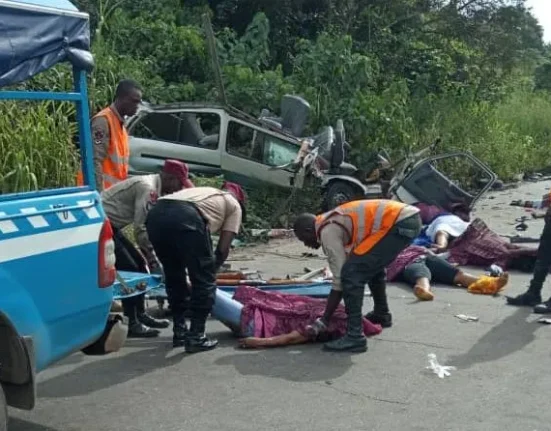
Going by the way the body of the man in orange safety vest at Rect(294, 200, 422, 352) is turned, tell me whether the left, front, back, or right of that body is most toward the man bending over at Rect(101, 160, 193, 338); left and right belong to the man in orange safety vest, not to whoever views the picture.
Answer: front

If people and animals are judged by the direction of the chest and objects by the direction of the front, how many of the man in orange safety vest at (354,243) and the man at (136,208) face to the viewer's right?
1

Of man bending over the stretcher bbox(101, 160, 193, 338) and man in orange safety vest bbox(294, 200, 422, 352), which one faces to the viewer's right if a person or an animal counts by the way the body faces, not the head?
the man bending over the stretcher

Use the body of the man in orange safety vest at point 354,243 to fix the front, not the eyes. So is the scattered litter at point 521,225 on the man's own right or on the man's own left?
on the man's own right

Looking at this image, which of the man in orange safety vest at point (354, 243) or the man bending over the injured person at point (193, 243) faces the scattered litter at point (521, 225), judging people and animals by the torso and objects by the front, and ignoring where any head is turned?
the man bending over the injured person

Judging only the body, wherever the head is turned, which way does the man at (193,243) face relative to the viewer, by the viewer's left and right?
facing away from the viewer and to the right of the viewer

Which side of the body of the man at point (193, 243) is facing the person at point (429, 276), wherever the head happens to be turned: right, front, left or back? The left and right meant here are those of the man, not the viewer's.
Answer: front

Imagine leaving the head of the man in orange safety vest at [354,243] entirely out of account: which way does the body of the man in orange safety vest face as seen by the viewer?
to the viewer's left

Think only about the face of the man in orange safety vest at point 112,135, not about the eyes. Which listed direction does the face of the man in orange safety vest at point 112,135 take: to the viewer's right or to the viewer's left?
to the viewer's right

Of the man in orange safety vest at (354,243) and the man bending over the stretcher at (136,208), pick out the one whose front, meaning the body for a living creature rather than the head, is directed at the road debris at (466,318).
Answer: the man bending over the stretcher

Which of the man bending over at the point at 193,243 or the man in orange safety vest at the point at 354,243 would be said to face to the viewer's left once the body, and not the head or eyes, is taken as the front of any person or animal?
the man in orange safety vest

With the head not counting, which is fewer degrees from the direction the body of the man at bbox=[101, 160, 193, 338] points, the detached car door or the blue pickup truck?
the detached car door

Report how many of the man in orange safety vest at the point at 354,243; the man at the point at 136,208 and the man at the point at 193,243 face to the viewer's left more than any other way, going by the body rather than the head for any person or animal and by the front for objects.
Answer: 1

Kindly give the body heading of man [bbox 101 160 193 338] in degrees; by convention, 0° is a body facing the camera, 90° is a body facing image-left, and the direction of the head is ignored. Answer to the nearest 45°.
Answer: approximately 270°
